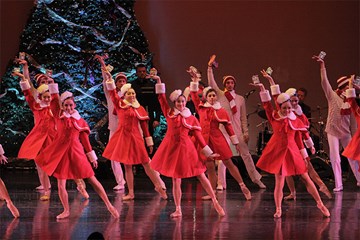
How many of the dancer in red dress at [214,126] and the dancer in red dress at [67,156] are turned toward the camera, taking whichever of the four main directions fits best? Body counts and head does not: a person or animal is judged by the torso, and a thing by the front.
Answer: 2

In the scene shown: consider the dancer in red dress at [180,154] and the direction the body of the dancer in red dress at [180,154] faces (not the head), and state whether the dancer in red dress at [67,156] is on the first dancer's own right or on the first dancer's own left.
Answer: on the first dancer's own right

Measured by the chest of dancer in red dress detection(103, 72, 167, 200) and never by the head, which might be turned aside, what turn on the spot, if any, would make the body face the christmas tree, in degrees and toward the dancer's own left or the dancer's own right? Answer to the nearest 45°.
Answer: approximately 180°

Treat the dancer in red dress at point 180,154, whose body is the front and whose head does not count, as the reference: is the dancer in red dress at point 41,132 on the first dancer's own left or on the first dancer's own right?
on the first dancer's own right

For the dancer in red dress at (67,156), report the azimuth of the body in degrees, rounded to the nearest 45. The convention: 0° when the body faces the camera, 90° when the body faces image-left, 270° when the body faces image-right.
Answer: approximately 0°

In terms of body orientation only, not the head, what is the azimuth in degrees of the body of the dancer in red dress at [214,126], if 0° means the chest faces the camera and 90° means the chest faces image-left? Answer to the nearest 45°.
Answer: approximately 0°

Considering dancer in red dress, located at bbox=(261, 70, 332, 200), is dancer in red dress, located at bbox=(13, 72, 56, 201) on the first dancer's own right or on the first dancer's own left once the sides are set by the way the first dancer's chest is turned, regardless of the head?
on the first dancer's own right

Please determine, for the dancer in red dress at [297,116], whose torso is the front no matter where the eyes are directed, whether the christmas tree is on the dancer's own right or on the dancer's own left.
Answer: on the dancer's own right

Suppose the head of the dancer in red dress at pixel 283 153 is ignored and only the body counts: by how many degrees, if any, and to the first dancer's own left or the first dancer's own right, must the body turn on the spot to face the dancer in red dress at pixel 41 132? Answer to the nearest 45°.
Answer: approximately 90° to the first dancer's own right

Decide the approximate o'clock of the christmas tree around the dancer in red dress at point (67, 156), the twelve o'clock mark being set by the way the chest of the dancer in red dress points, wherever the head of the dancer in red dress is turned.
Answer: The christmas tree is roughly at 6 o'clock from the dancer in red dress.

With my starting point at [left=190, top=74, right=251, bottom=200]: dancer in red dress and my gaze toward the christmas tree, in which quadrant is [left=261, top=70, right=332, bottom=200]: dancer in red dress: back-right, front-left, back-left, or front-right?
back-right
